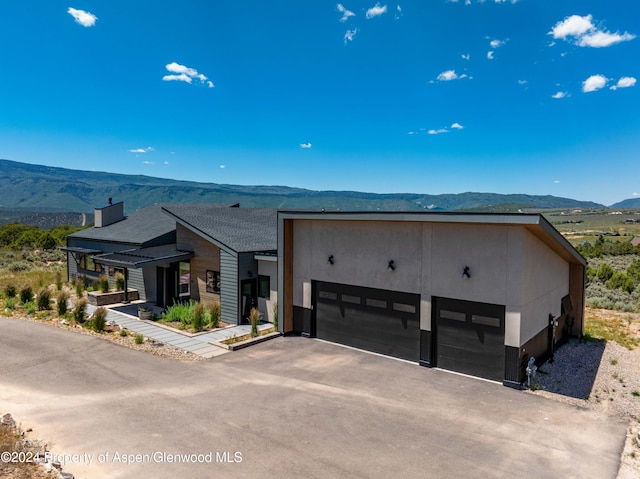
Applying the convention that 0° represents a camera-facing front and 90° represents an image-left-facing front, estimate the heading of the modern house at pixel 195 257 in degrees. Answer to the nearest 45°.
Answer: approximately 45°

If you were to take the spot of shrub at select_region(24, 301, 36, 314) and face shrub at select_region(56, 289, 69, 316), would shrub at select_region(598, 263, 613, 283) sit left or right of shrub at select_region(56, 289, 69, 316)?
left

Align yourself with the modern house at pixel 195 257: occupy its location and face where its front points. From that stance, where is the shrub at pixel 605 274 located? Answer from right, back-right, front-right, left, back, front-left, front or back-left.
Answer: back-left

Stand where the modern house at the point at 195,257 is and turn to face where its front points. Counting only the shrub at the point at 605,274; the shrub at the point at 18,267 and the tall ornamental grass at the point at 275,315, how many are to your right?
1

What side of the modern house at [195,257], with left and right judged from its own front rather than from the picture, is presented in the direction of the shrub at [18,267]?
right

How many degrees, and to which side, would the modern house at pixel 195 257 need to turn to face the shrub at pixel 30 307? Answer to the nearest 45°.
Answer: approximately 45° to its right

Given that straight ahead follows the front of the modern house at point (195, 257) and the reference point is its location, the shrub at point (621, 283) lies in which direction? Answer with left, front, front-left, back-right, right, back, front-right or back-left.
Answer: back-left

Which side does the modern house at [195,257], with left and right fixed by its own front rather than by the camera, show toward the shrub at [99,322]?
front

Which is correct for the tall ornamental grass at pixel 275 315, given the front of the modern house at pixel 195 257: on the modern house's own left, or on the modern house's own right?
on the modern house's own left
